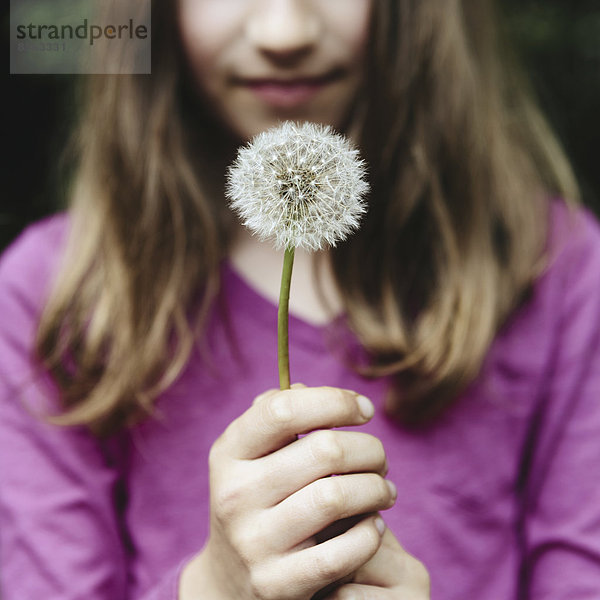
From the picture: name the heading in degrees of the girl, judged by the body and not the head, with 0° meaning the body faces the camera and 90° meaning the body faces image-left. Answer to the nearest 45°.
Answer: approximately 0°
